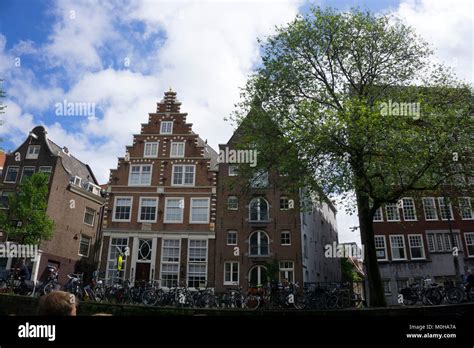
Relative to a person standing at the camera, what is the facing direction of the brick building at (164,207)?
facing the viewer

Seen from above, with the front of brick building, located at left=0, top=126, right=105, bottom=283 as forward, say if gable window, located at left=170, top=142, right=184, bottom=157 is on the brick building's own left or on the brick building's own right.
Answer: on the brick building's own left

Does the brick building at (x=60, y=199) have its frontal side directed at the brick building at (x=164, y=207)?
no

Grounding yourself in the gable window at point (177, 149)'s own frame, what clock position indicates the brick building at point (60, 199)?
The brick building is roughly at 4 o'clock from the gable window.

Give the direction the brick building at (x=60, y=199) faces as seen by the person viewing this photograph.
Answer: facing the viewer and to the left of the viewer

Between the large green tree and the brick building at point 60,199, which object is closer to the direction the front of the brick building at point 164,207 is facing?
the large green tree

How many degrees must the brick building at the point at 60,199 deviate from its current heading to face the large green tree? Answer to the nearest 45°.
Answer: approximately 90° to its left

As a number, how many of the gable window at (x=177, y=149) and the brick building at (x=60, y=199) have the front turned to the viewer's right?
0

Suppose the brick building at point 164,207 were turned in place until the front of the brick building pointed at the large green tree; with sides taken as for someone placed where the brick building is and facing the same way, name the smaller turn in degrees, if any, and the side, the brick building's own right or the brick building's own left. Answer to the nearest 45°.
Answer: approximately 45° to the brick building's own left

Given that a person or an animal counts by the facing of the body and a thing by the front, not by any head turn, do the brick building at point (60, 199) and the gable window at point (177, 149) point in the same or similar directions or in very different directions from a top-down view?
same or similar directions

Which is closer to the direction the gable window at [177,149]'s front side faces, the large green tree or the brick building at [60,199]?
the large green tree

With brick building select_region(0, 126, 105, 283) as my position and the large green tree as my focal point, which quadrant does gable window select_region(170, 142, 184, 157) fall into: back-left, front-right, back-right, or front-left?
front-left

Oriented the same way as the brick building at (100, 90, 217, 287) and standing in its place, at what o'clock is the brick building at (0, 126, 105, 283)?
the brick building at (0, 126, 105, 283) is roughly at 4 o'clock from the brick building at (100, 90, 217, 287).

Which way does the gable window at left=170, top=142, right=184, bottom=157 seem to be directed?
toward the camera

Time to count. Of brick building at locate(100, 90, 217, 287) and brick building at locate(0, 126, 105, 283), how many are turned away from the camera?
0

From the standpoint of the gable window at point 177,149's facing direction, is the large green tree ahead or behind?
ahead
